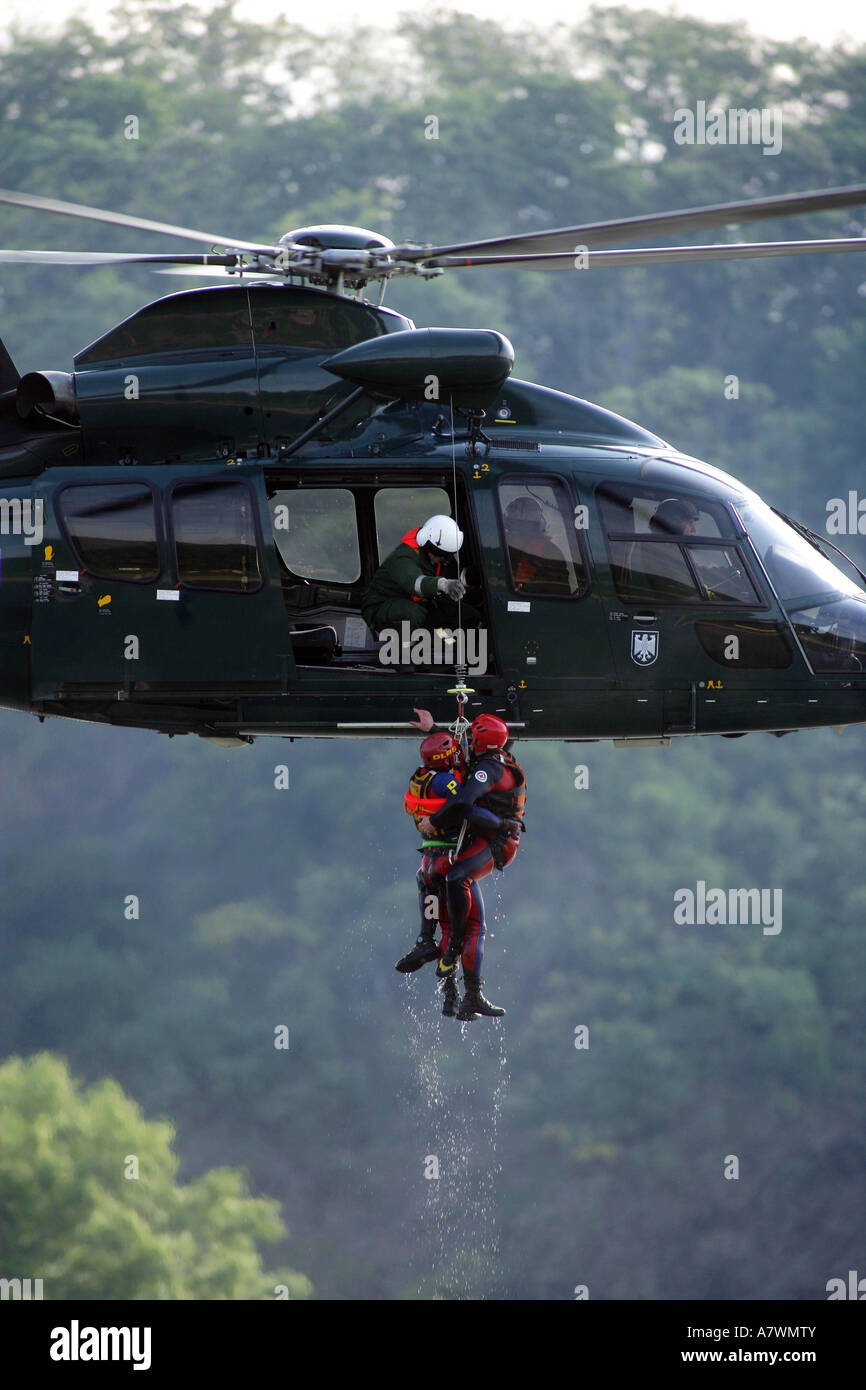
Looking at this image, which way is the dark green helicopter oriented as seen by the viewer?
to the viewer's right
